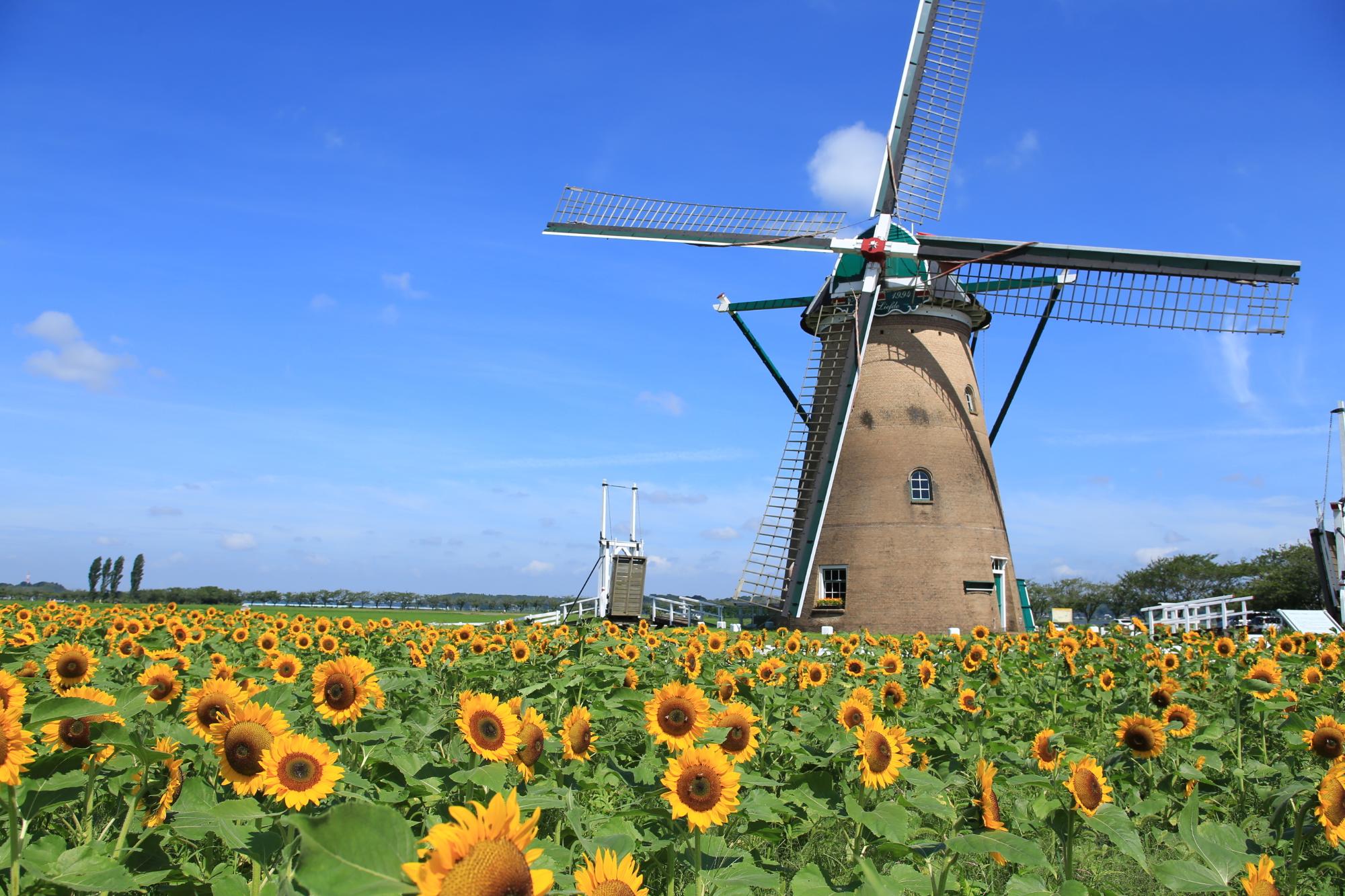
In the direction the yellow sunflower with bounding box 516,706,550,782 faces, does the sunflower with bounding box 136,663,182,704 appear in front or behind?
behind

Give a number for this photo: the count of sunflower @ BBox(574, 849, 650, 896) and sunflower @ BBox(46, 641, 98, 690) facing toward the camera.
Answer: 2

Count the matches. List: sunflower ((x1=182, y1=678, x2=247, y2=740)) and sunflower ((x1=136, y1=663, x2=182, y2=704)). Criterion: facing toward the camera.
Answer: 2

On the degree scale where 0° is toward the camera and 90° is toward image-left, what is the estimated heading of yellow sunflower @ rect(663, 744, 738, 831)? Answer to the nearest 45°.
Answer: approximately 0°

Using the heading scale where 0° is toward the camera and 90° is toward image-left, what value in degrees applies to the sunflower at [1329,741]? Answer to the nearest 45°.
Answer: approximately 0°
